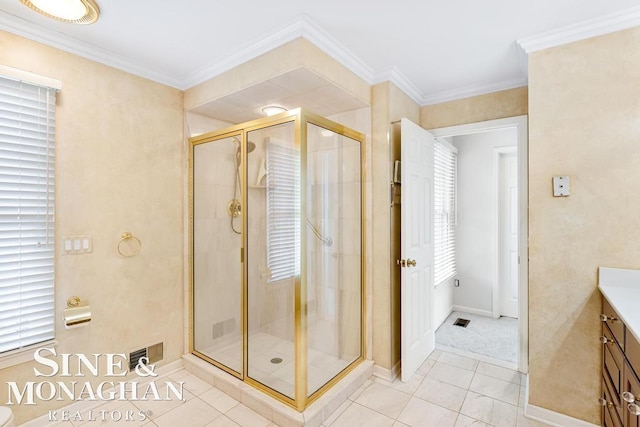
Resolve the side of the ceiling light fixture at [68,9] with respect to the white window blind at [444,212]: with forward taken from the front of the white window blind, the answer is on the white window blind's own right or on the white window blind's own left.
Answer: on the white window blind's own right

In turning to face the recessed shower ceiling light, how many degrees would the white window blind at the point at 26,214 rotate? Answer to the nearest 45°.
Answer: approximately 45° to its left

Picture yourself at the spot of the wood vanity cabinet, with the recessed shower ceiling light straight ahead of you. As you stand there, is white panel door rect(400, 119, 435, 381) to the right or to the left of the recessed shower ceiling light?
right

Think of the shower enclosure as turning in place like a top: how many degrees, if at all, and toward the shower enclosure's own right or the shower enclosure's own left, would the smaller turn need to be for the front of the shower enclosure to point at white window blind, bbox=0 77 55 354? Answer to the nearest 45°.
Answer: approximately 45° to the shower enclosure's own right

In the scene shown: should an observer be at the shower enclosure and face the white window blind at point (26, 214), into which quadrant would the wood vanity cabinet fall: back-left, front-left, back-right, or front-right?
back-left

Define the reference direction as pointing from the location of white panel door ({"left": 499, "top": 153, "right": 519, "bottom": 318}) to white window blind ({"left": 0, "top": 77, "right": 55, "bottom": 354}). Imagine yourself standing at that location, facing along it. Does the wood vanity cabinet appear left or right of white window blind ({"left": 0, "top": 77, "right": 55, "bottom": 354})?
left

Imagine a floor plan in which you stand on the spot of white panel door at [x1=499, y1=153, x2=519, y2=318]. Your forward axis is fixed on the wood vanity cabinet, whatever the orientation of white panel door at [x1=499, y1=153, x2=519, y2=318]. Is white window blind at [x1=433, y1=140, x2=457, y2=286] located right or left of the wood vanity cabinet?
right

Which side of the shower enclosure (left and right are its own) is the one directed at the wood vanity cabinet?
left

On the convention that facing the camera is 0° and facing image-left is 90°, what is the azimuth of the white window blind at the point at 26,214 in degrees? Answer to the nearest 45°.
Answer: approximately 315°

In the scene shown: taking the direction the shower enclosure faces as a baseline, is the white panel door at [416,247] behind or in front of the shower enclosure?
behind

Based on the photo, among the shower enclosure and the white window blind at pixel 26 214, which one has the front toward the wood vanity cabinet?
the white window blind
